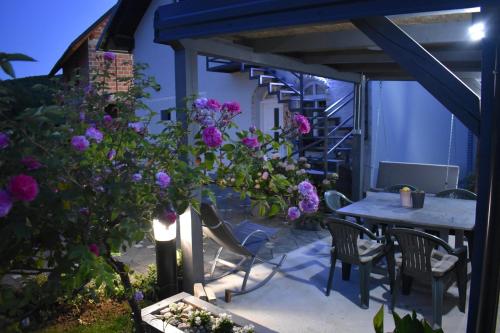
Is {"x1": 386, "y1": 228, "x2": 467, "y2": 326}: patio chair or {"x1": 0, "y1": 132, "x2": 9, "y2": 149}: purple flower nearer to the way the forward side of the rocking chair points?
the patio chair

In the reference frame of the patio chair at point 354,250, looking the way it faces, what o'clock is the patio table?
The patio table is roughly at 12 o'clock from the patio chair.

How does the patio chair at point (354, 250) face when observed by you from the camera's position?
facing away from the viewer and to the right of the viewer

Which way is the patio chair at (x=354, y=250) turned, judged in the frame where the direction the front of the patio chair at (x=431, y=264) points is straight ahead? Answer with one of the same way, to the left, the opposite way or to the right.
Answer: the same way

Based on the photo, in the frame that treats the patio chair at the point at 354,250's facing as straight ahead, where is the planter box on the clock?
The planter box is roughly at 6 o'clock from the patio chair.

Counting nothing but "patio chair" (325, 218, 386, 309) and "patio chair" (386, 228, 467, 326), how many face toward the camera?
0

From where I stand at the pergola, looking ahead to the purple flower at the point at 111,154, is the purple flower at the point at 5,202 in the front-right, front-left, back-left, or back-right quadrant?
front-left

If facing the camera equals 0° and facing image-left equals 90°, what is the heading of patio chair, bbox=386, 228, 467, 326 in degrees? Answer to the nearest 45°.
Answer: approximately 225°
